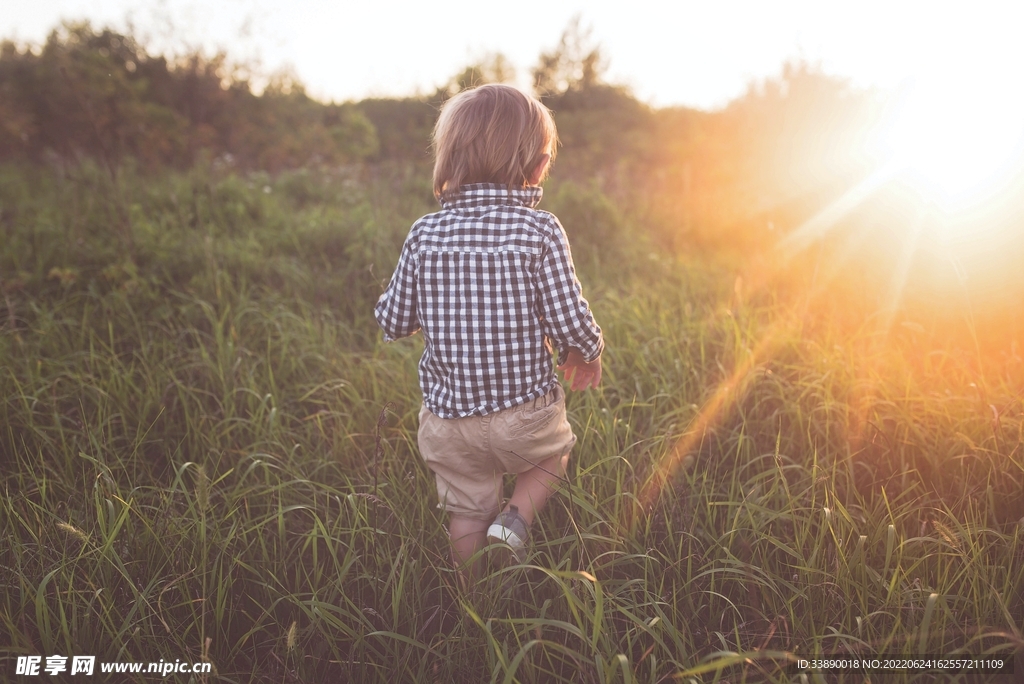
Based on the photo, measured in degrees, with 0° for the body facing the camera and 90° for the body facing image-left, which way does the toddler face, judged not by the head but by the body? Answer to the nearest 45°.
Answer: approximately 180°
